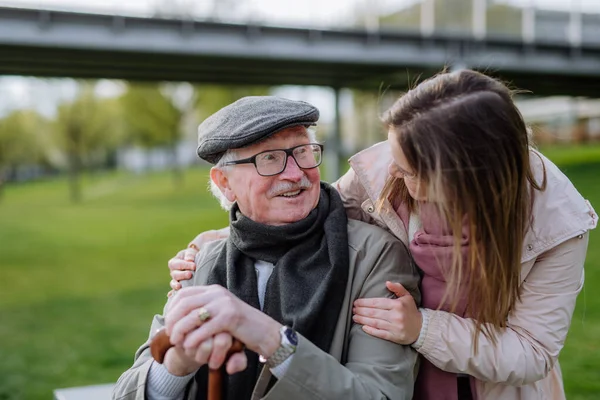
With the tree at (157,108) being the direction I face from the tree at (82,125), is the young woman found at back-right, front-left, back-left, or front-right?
back-right

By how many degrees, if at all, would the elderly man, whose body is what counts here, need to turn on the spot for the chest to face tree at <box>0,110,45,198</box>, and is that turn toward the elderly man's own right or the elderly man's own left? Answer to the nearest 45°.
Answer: approximately 135° to the elderly man's own right

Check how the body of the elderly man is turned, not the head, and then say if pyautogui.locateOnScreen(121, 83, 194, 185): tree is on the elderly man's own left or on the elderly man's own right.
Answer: on the elderly man's own right

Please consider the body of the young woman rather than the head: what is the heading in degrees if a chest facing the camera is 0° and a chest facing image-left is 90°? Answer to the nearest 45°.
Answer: approximately 45°

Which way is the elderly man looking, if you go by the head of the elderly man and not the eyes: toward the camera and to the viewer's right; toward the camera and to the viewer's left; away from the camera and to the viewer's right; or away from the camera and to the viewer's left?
toward the camera and to the viewer's right

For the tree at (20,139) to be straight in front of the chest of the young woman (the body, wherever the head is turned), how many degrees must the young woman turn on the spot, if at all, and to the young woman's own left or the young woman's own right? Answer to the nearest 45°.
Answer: approximately 90° to the young woman's own right

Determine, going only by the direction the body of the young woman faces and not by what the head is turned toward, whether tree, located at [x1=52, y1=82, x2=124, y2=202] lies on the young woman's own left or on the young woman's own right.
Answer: on the young woman's own right

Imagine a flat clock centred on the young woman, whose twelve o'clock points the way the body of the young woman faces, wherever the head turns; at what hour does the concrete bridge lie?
The concrete bridge is roughly at 4 o'clock from the young woman.
